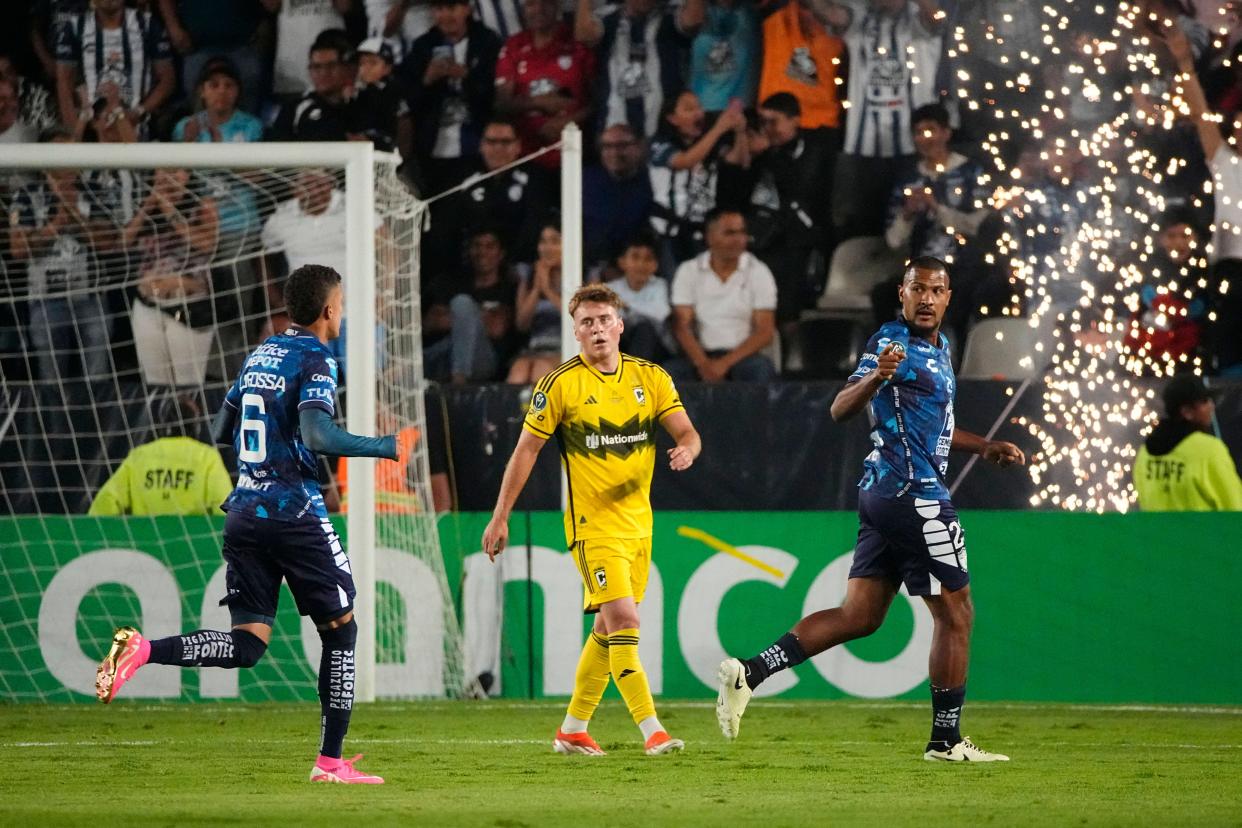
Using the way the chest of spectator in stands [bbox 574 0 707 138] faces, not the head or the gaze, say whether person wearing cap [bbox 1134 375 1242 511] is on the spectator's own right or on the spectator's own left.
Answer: on the spectator's own left

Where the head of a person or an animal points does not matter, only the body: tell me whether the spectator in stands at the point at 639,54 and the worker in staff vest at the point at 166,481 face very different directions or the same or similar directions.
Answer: very different directions

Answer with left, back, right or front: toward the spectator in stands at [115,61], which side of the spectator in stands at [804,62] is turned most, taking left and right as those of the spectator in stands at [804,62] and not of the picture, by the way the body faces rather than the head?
right

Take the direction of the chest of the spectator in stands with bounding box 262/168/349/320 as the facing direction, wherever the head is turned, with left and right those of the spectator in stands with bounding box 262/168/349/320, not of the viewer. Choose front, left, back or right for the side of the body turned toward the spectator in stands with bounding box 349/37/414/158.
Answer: back

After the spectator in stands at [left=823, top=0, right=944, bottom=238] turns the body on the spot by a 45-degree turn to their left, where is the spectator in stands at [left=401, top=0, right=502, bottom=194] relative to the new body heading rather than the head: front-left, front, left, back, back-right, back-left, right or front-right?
back-right
